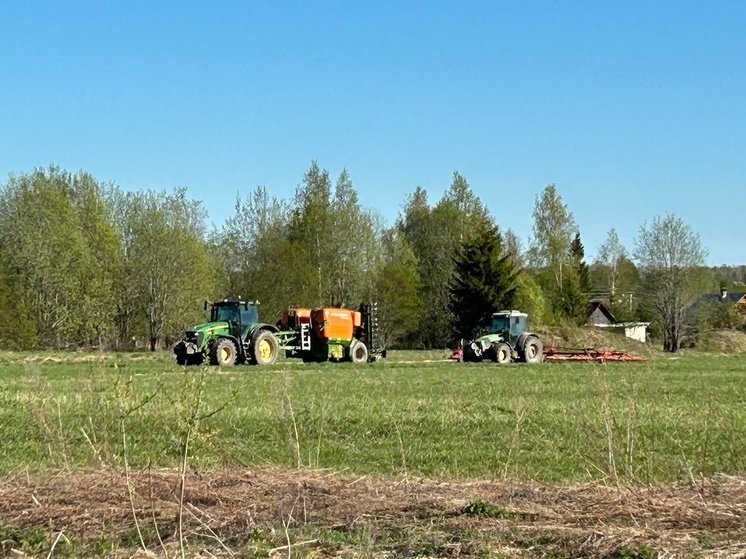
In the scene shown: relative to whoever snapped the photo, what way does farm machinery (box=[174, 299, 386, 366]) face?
facing the viewer and to the left of the viewer

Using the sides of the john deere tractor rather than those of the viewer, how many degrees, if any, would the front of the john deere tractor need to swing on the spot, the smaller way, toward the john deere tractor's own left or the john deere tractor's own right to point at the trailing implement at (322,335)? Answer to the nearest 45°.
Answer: approximately 180°

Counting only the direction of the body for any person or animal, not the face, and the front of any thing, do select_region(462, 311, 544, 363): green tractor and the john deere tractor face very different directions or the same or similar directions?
same or similar directions

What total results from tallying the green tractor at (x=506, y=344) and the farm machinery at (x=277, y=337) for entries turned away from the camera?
0

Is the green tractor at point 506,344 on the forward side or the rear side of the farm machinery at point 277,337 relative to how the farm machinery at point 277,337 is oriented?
on the rear side

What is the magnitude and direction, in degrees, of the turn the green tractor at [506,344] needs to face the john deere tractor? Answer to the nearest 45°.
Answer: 0° — it already faces it

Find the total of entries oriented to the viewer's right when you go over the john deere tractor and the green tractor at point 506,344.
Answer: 0

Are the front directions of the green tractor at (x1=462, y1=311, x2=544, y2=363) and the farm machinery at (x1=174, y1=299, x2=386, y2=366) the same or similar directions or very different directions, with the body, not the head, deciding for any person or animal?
same or similar directions

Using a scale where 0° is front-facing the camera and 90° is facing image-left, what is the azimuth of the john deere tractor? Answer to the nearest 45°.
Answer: approximately 45°

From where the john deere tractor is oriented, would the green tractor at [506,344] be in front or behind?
behind
